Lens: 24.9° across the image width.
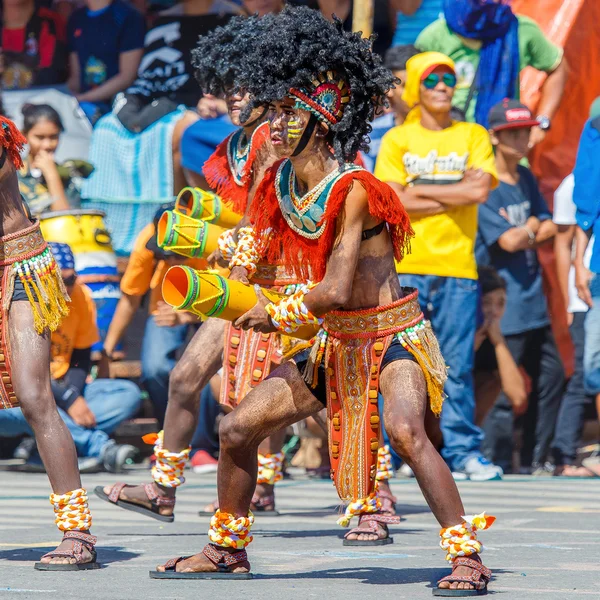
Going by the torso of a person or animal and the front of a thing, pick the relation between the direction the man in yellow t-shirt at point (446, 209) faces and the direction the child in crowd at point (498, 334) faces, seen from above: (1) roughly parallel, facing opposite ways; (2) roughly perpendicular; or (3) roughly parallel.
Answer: roughly parallel

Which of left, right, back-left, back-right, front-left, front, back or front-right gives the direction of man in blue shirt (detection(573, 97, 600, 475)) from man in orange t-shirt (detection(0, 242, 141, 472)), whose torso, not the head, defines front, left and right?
left

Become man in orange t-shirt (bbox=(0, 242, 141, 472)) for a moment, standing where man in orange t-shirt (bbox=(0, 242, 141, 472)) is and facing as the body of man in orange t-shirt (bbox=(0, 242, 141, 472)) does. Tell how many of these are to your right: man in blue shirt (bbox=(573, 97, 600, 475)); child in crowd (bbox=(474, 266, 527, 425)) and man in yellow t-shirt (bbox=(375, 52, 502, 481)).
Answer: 0

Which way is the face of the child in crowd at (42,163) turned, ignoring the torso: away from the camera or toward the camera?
toward the camera

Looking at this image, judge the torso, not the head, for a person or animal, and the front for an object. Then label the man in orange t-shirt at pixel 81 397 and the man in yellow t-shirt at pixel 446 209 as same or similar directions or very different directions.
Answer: same or similar directions

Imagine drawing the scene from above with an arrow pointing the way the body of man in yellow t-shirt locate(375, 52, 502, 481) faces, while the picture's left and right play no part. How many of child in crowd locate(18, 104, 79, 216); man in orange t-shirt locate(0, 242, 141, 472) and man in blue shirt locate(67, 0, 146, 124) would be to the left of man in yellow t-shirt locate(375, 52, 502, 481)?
0

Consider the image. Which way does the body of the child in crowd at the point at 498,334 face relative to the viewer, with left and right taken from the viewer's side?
facing the viewer
